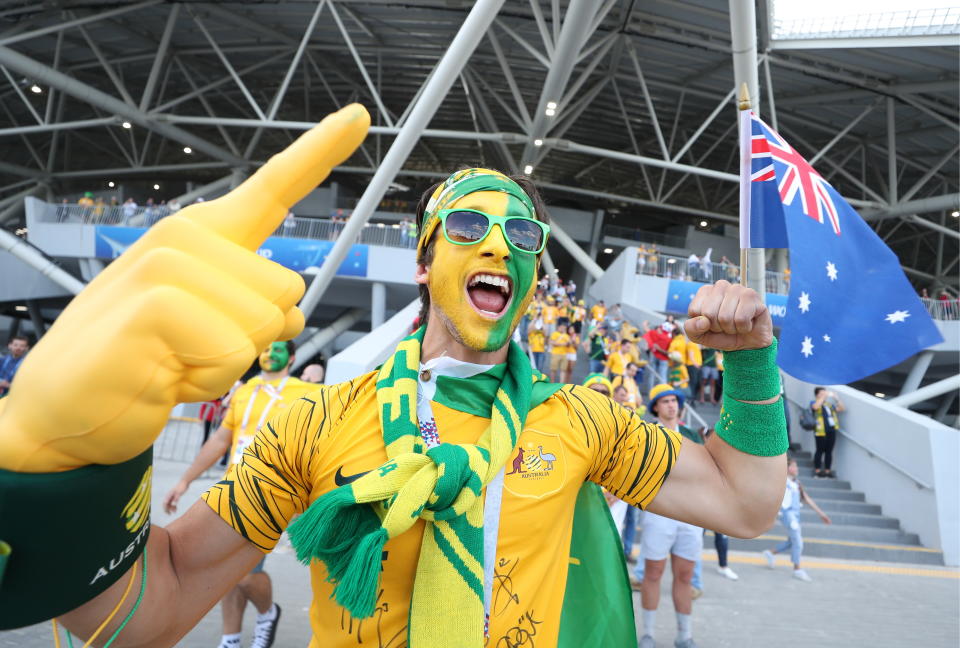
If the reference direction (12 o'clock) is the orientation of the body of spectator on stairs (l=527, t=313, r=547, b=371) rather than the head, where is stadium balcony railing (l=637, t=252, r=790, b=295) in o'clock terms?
The stadium balcony railing is roughly at 7 o'clock from the spectator on stairs.

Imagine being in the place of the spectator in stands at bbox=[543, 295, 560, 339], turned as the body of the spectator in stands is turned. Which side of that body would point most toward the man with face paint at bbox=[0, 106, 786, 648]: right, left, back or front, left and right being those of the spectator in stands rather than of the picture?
front

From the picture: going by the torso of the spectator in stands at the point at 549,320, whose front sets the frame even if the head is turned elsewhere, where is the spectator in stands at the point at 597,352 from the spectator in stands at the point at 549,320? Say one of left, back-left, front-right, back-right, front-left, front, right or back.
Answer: front-left

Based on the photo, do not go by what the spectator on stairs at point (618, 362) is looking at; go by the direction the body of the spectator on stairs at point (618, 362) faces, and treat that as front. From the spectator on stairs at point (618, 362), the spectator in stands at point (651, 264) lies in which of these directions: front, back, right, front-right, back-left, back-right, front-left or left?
back

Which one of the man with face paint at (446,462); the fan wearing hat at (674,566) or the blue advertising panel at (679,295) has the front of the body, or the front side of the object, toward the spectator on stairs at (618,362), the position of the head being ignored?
the blue advertising panel

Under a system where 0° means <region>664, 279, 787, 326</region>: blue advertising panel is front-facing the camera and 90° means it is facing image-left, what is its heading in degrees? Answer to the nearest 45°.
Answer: approximately 0°

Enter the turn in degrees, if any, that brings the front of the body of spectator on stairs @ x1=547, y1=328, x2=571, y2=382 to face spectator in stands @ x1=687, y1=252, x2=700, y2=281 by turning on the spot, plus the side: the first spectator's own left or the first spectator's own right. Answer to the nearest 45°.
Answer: approximately 135° to the first spectator's own left

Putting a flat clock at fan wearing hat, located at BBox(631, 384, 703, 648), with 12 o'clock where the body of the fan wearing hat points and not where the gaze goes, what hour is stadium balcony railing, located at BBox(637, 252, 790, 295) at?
The stadium balcony railing is roughly at 6 o'clock from the fan wearing hat.

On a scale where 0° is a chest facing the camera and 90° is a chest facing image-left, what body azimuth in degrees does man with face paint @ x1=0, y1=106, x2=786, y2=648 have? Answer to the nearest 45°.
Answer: approximately 0°
